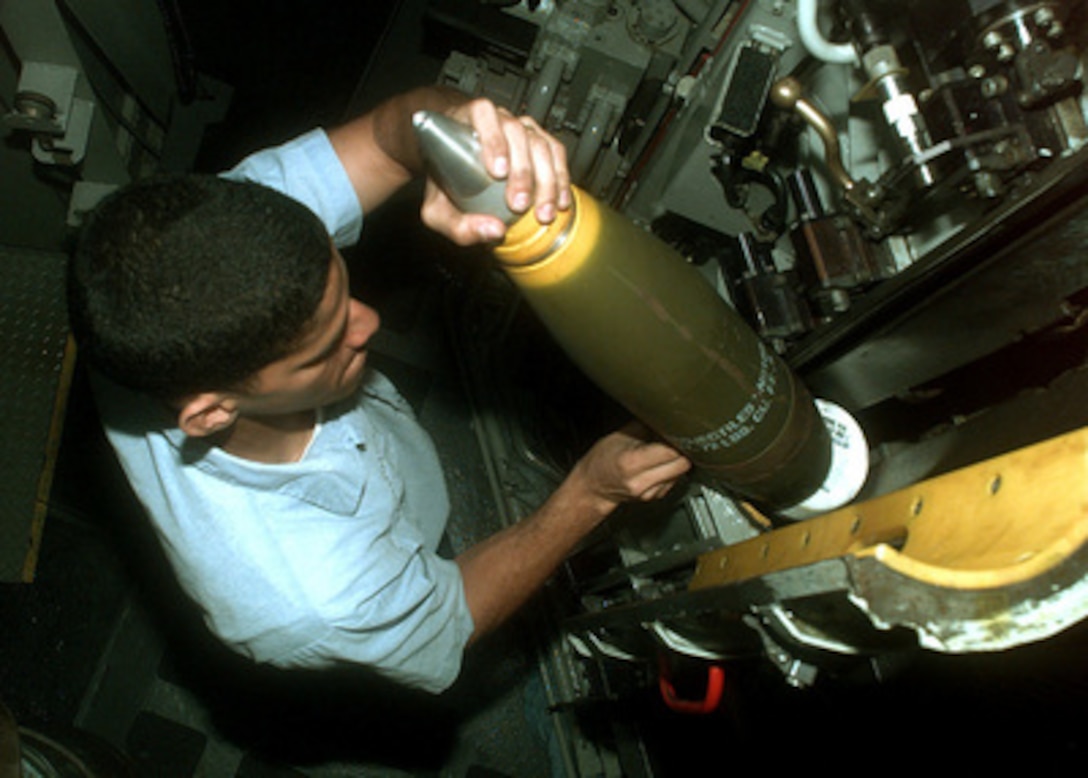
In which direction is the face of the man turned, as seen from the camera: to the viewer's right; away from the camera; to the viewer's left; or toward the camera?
to the viewer's right

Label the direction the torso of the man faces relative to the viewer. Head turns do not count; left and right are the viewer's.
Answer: facing to the right of the viewer
